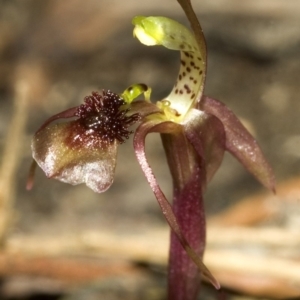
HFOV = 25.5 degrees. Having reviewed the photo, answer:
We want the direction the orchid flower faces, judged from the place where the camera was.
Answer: facing to the left of the viewer
